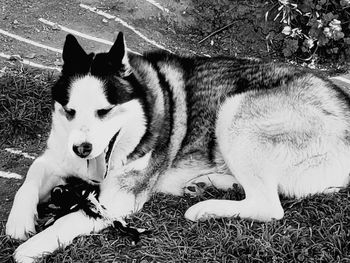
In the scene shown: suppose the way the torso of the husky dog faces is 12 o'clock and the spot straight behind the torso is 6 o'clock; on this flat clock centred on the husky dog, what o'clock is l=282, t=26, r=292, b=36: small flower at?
The small flower is roughly at 5 o'clock from the husky dog.

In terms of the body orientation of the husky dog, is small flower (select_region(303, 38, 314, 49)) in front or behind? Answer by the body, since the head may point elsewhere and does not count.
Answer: behind

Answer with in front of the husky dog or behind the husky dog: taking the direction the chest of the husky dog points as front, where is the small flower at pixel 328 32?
behind

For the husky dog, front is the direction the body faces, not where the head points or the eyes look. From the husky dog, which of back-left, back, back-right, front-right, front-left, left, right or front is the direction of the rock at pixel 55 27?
right

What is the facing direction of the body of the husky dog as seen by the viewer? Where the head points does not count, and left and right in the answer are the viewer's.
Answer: facing the viewer and to the left of the viewer
